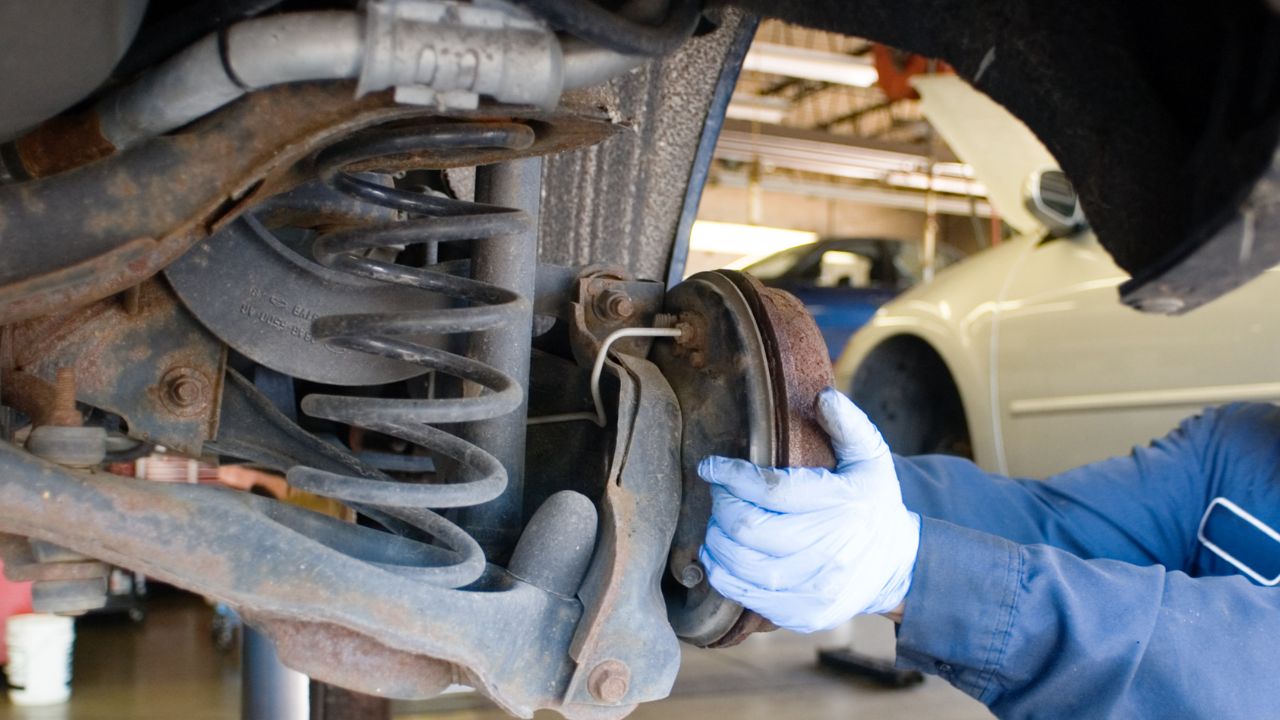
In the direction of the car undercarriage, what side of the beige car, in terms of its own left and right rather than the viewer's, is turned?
left

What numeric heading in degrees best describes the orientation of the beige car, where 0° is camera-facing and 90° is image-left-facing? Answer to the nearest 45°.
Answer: approximately 90°

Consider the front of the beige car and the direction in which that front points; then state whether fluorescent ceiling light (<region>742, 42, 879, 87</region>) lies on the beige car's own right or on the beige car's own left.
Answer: on the beige car's own right
